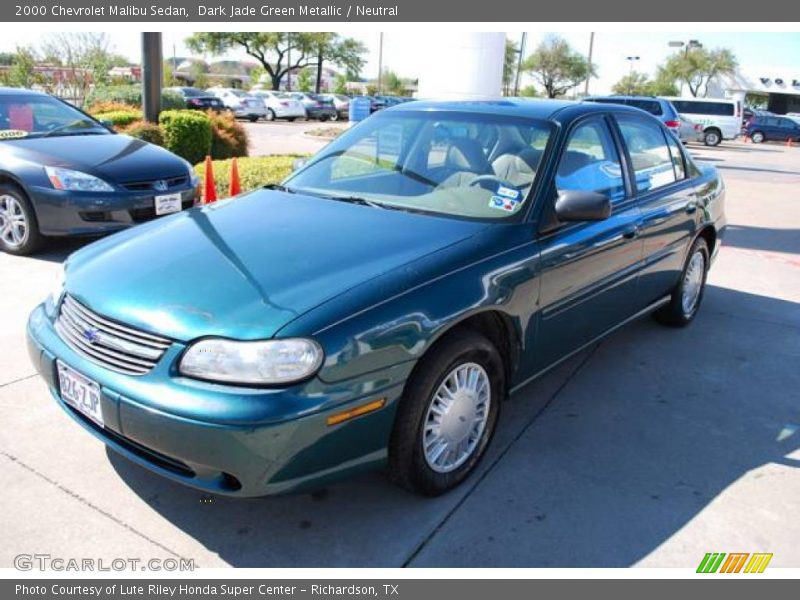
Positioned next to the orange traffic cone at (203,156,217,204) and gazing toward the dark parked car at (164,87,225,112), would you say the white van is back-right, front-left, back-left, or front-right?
front-right

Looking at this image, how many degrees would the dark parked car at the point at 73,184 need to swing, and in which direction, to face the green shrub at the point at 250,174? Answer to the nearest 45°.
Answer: approximately 90° to its left

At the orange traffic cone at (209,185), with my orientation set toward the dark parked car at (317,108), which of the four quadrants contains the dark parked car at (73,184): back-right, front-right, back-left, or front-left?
back-left

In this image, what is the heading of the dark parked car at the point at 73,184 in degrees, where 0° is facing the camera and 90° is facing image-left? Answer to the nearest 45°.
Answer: approximately 315°

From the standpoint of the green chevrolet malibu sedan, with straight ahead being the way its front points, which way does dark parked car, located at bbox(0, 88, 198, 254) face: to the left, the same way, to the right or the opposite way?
to the left

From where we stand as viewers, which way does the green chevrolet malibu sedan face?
facing the viewer and to the left of the viewer

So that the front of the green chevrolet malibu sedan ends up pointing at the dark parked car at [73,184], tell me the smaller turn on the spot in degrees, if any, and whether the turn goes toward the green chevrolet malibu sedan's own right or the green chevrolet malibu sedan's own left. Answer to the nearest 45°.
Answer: approximately 90° to the green chevrolet malibu sedan's own right

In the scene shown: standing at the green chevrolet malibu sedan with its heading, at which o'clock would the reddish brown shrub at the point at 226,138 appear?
The reddish brown shrub is roughly at 4 o'clock from the green chevrolet malibu sedan.

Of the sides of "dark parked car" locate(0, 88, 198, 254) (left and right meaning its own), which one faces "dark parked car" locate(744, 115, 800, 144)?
left

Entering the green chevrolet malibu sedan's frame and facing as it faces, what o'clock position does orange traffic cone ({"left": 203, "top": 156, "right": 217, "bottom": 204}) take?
The orange traffic cone is roughly at 4 o'clock from the green chevrolet malibu sedan.

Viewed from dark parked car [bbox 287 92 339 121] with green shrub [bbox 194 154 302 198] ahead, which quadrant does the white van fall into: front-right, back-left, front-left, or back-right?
front-left

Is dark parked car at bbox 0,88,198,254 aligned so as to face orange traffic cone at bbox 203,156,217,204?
no

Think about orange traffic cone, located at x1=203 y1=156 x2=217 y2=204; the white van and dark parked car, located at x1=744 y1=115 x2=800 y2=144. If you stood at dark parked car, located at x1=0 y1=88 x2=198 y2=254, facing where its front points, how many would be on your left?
3

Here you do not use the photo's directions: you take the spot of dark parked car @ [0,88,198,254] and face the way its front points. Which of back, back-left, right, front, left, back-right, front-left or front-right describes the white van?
left

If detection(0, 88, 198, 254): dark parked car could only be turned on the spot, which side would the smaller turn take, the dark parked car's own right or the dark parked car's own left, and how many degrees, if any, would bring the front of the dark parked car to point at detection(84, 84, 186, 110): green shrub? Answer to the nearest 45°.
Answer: approximately 135° to the dark parked car's own left

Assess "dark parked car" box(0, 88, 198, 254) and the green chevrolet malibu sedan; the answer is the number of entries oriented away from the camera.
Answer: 0
